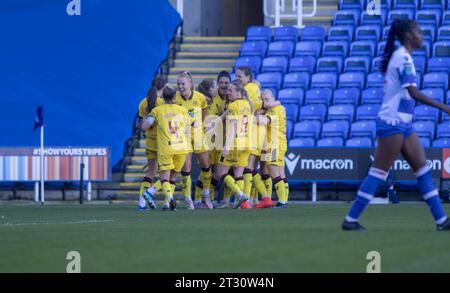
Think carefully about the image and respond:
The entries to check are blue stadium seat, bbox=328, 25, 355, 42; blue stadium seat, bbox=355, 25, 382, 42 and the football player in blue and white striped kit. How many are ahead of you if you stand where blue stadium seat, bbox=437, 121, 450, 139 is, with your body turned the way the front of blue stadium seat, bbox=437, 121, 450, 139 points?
1

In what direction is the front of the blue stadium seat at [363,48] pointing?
toward the camera

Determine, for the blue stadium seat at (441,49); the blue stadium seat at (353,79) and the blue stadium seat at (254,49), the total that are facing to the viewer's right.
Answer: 0

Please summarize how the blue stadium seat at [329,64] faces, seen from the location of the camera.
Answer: facing the viewer

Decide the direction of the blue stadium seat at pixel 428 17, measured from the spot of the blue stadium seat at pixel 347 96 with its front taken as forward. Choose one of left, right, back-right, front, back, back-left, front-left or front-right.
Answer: back-left

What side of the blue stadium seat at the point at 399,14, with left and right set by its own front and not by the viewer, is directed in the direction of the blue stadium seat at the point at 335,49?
front

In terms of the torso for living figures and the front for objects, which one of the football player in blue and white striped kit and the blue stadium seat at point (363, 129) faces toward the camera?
the blue stadium seat

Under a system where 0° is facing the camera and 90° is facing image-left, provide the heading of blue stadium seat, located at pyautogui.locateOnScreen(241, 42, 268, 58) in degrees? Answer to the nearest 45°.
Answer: approximately 0°

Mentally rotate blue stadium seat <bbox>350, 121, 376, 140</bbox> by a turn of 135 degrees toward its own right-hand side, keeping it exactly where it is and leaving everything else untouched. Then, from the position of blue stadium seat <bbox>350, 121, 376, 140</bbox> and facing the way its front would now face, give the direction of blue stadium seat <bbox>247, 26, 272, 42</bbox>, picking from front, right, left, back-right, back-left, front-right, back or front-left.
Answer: front

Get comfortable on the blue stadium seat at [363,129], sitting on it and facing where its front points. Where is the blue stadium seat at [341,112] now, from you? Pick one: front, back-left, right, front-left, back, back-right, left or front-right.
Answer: back-right

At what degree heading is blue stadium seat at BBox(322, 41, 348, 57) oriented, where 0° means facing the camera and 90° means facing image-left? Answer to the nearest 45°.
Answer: approximately 0°

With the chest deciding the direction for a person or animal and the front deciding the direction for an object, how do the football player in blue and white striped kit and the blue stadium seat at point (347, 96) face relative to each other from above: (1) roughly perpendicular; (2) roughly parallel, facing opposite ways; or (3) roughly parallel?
roughly perpendicular

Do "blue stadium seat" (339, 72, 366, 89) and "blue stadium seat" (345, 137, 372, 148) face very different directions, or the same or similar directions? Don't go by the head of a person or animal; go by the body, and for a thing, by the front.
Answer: same or similar directions

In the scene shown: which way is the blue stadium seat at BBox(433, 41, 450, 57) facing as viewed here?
toward the camera

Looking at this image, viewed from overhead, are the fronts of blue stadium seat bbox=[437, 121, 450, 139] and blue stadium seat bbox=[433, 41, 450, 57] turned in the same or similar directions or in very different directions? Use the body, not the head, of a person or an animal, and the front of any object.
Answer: same or similar directions

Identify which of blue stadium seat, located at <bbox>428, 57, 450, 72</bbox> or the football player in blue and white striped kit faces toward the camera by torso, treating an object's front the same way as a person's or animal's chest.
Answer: the blue stadium seat
